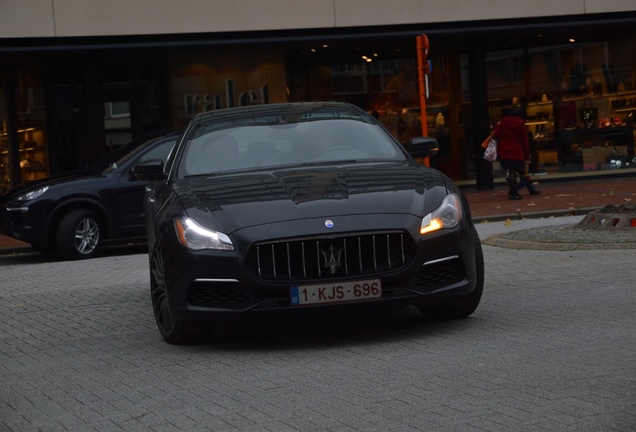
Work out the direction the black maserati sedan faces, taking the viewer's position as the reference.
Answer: facing the viewer

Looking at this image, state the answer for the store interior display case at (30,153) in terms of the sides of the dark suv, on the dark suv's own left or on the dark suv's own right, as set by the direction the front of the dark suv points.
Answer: on the dark suv's own right

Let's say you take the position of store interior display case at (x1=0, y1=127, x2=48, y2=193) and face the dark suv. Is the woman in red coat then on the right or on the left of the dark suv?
left

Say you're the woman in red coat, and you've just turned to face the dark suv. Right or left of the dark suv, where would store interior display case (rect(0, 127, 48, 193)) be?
right

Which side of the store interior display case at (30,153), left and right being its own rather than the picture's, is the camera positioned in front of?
front

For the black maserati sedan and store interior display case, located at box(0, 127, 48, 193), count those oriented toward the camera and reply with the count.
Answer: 2

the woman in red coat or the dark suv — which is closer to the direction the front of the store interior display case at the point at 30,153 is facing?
the dark suv

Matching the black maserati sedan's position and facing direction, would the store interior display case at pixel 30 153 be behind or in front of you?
behind

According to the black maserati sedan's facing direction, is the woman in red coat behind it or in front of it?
behind

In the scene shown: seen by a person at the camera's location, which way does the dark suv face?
facing the viewer and to the left of the viewer

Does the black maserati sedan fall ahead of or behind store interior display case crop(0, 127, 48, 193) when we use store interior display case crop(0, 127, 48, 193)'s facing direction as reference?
ahead

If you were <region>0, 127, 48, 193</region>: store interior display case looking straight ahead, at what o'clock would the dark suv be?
The dark suv is roughly at 12 o'clock from the store interior display case.

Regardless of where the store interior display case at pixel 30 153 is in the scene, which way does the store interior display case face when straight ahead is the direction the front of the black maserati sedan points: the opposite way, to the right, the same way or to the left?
the same way

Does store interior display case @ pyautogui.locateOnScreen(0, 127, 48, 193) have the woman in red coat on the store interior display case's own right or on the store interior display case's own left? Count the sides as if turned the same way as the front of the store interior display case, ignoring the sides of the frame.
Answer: on the store interior display case's own left

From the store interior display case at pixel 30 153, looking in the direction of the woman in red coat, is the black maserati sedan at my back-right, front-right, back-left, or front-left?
front-right

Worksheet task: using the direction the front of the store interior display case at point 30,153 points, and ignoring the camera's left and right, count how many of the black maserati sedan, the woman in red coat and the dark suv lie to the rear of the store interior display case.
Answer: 0
